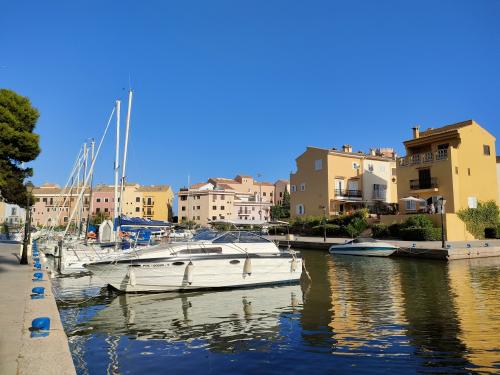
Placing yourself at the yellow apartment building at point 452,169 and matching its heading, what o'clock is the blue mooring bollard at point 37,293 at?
The blue mooring bollard is roughly at 11 o'clock from the yellow apartment building.
